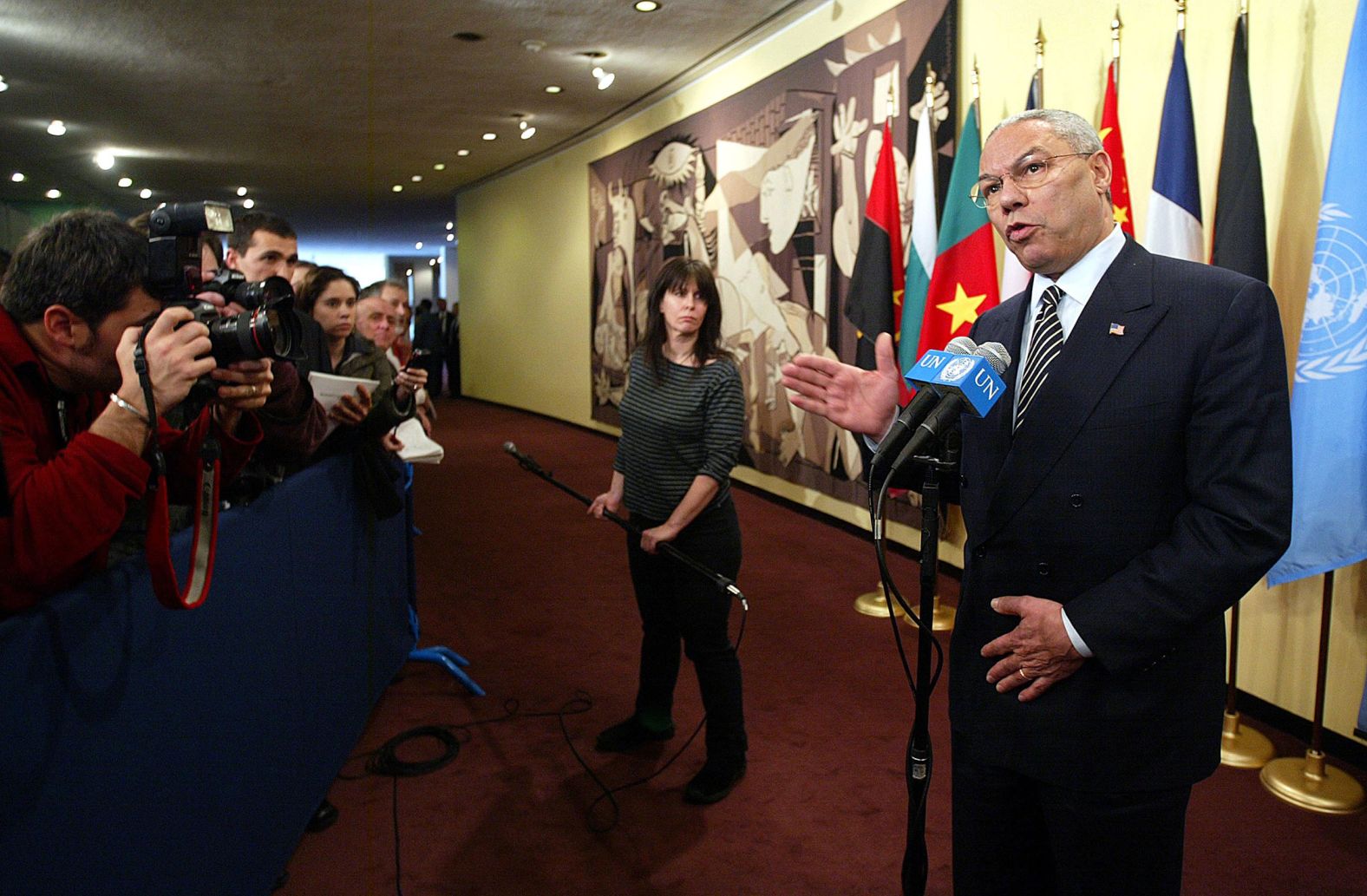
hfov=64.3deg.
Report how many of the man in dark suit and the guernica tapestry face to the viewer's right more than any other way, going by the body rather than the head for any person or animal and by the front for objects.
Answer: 0

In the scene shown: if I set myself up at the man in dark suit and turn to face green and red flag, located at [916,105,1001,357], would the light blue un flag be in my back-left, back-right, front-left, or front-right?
front-right

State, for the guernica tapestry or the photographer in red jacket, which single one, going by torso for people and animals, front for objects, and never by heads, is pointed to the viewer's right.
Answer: the photographer in red jacket

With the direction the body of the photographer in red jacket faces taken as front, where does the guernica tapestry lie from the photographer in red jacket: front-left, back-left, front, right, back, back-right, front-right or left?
front-left

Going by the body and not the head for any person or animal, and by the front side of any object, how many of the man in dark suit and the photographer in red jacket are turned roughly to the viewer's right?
1

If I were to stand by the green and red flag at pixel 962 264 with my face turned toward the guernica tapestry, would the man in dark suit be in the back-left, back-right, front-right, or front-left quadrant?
back-left

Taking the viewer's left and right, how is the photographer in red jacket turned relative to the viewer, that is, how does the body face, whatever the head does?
facing to the right of the viewer

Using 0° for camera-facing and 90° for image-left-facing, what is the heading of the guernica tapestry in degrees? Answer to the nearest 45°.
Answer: approximately 45°

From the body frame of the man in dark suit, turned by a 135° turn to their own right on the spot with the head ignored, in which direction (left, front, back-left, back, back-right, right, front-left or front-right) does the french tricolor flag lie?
front

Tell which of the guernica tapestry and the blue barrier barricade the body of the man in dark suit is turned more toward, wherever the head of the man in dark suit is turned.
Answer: the blue barrier barricade

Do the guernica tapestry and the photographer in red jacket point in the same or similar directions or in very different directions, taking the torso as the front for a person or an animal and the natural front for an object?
very different directions

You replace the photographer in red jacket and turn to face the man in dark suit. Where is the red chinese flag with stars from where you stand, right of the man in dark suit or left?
left

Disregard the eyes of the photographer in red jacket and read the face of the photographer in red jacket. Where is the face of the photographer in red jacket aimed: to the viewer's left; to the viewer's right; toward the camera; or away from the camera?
to the viewer's right

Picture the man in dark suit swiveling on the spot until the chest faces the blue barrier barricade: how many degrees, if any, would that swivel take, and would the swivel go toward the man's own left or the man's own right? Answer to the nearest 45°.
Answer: approximately 45° to the man's own right

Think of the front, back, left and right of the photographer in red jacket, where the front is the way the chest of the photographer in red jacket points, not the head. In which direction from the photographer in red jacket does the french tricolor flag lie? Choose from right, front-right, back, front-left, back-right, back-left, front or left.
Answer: front
